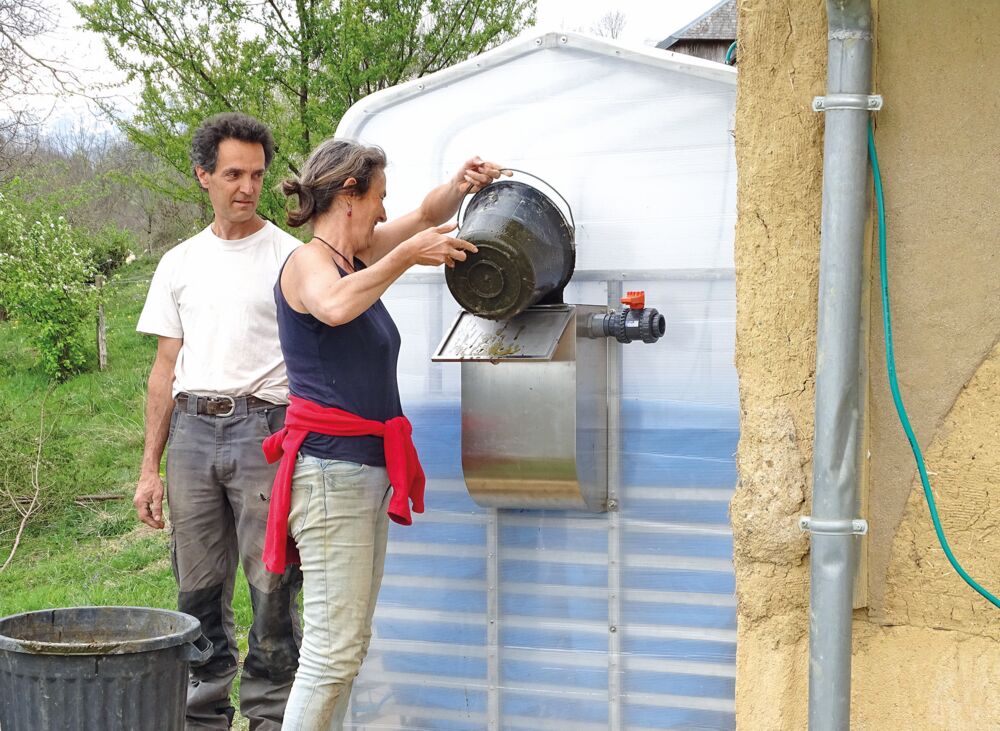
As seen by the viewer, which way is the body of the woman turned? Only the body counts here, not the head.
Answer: to the viewer's right

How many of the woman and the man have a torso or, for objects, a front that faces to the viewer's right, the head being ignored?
1

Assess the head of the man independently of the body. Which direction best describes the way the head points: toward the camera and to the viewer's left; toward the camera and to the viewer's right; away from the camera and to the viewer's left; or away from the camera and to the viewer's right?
toward the camera and to the viewer's right

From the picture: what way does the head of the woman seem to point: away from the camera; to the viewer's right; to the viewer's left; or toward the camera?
to the viewer's right

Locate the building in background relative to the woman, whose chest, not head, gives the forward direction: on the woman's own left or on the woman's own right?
on the woman's own left

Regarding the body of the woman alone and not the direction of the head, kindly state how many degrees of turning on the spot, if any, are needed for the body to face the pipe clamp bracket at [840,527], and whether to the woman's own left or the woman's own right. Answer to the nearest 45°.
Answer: approximately 45° to the woman's own right

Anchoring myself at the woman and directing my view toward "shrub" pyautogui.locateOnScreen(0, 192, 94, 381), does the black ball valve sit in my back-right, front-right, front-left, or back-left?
back-right

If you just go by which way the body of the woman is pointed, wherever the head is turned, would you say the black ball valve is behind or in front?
in front

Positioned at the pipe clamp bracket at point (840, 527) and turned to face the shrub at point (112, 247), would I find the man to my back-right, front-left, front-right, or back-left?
front-left

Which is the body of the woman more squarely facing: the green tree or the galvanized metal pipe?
the galvanized metal pipe

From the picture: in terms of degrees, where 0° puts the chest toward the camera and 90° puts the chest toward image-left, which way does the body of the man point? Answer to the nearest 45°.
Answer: approximately 0°

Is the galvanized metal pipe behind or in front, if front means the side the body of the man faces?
in front

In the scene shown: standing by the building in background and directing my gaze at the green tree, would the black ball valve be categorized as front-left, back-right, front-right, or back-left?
front-left

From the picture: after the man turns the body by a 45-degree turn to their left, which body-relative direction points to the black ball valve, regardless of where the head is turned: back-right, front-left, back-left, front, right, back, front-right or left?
front

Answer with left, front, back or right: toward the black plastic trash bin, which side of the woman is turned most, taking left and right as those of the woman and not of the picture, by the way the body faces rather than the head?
back

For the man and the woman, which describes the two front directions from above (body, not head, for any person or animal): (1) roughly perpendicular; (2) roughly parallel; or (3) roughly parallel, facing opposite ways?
roughly perpendicular
